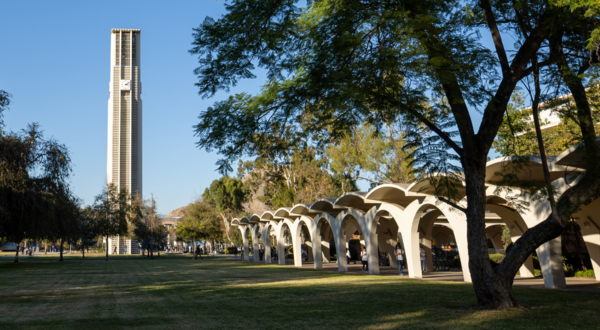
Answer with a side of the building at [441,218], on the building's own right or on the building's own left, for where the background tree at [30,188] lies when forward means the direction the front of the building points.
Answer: on the building's own right

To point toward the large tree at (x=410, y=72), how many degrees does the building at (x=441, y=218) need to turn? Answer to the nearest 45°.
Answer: approximately 45° to its left

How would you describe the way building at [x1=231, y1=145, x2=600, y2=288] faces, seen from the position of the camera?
facing the viewer and to the left of the viewer

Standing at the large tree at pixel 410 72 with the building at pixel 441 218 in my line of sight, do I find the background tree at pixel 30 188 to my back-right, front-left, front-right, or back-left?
front-left
